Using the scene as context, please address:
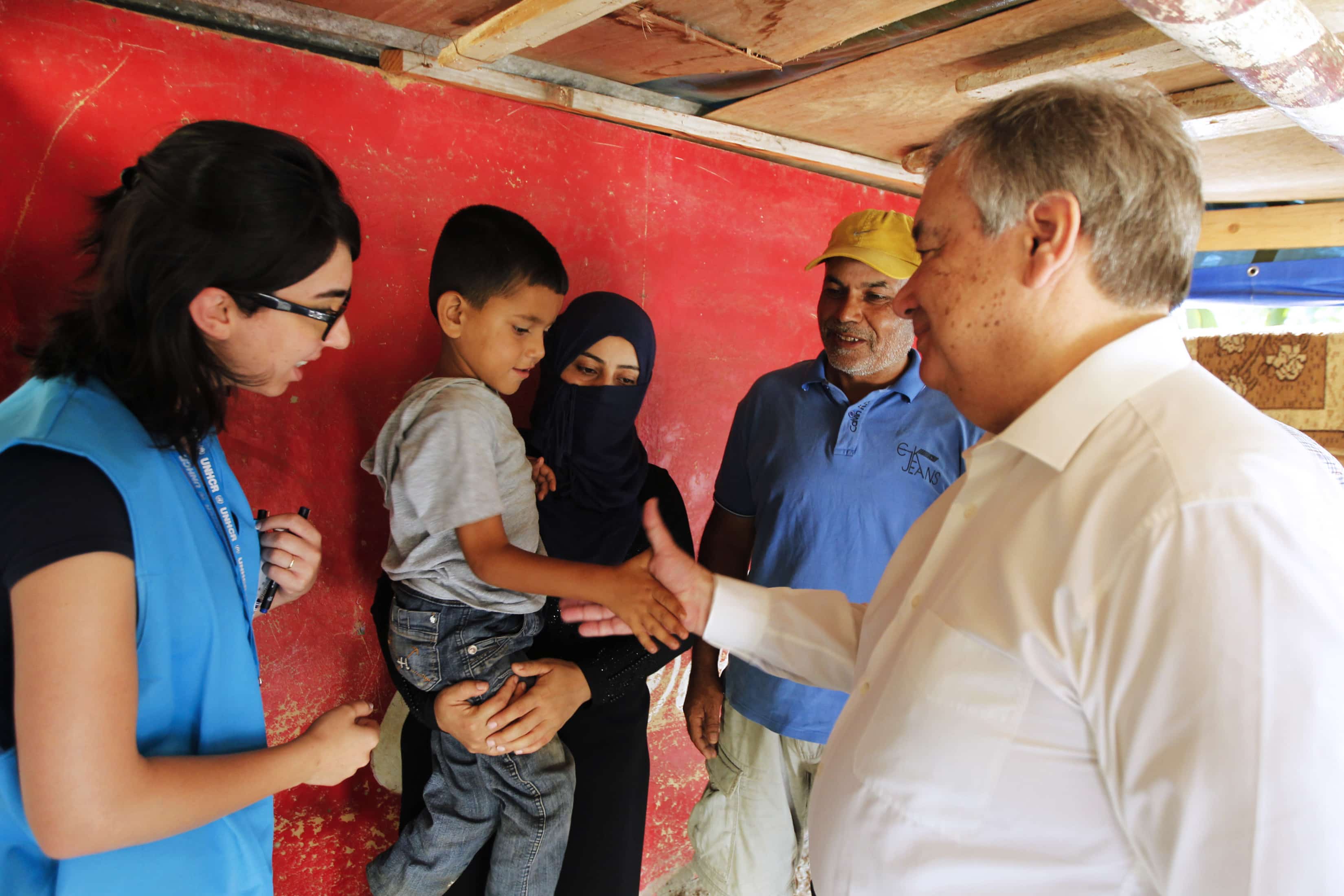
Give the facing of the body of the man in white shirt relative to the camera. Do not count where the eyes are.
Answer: to the viewer's left

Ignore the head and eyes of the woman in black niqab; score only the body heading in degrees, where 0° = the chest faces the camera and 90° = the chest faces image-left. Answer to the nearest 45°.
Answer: approximately 0°

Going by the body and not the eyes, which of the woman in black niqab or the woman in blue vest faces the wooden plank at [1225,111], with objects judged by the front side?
the woman in blue vest

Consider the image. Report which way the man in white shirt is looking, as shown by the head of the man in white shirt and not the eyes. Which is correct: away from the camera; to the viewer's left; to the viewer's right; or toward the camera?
to the viewer's left

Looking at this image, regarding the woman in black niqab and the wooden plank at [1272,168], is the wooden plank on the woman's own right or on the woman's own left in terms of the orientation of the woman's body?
on the woman's own left

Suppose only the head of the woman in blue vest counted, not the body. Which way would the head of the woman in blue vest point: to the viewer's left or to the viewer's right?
to the viewer's right

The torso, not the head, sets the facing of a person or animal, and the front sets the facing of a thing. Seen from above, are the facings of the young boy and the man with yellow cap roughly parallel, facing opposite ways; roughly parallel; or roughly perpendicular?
roughly perpendicular

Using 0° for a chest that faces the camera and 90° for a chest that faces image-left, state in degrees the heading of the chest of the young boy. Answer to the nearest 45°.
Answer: approximately 270°

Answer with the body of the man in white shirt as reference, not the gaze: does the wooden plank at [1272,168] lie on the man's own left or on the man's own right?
on the man's own right

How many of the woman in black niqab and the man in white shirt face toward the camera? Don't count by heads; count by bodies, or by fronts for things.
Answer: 1

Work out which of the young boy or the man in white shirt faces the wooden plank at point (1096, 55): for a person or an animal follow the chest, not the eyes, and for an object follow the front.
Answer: the young boy

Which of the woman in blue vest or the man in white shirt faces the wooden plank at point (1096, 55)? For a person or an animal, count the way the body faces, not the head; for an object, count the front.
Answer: the woman in blue vest

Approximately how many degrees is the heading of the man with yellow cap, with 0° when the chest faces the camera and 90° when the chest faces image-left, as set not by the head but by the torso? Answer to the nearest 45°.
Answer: approximately 0°

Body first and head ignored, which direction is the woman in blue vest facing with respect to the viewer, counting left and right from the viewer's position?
facing to the right of the viewer

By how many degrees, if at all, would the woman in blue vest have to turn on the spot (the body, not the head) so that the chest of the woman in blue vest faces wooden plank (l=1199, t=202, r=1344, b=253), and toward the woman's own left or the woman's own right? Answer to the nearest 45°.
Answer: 0° — they already face it
